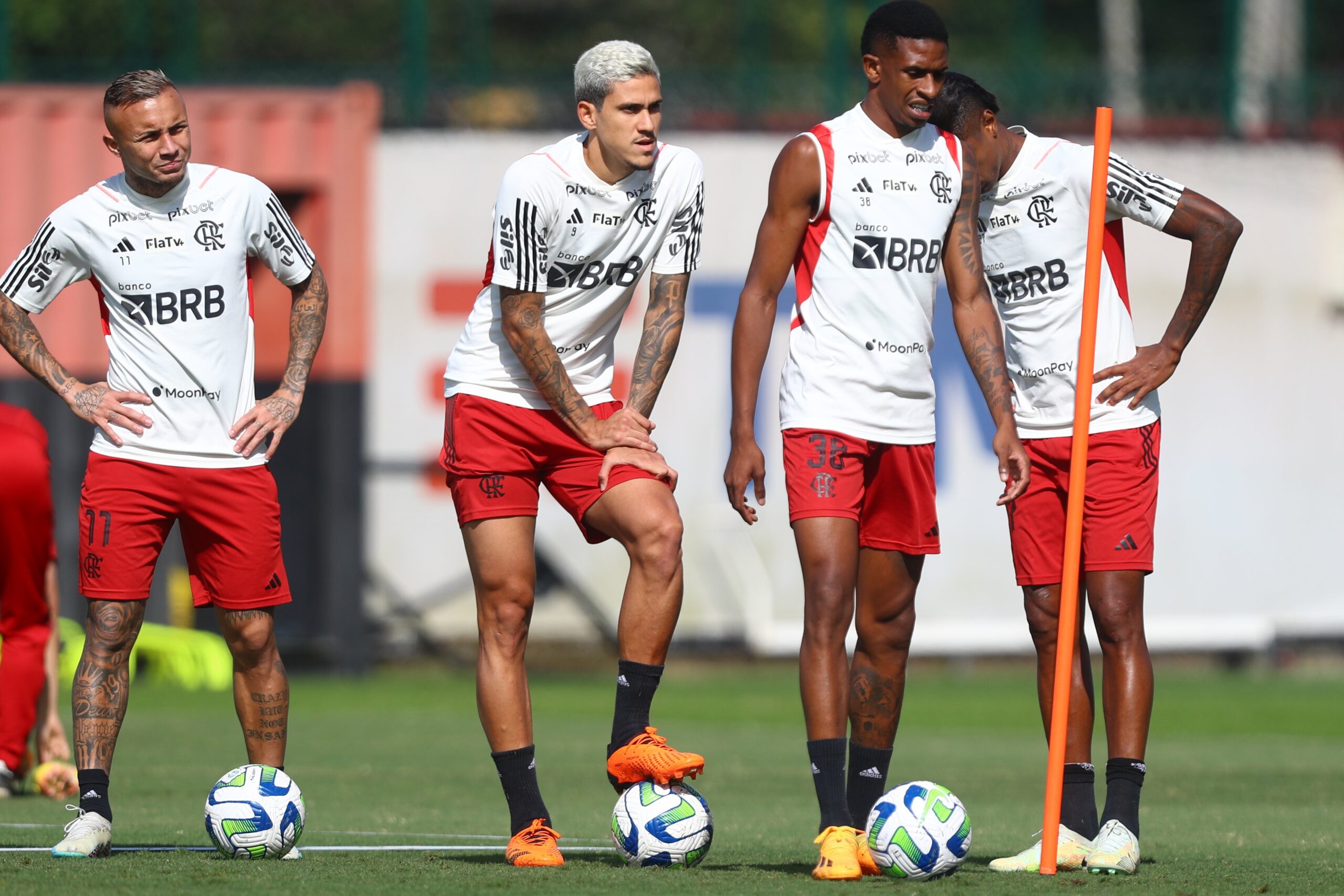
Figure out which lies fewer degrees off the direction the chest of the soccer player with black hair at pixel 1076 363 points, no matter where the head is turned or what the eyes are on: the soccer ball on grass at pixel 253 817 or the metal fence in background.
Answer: the soccer ball on grass

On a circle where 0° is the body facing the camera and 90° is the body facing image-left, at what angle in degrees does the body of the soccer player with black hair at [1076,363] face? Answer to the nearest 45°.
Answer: approximately 45°

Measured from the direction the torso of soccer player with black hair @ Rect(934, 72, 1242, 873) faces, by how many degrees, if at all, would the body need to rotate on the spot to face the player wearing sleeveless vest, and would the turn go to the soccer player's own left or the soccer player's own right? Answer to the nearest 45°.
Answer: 0° — they already face them

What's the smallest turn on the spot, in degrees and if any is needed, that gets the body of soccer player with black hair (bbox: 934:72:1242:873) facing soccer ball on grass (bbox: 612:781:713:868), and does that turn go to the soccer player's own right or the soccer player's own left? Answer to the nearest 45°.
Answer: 0° — they already face it

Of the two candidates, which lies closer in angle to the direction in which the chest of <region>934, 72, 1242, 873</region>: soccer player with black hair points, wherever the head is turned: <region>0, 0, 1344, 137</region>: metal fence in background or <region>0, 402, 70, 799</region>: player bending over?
the player bending over

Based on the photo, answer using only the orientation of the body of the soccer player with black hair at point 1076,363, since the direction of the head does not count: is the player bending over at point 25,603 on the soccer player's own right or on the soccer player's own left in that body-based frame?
on the soccer player's own right

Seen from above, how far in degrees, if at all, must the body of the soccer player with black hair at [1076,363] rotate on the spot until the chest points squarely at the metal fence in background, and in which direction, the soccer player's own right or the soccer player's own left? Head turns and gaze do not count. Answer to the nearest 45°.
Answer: approximately 135° to the soccer player's own right
